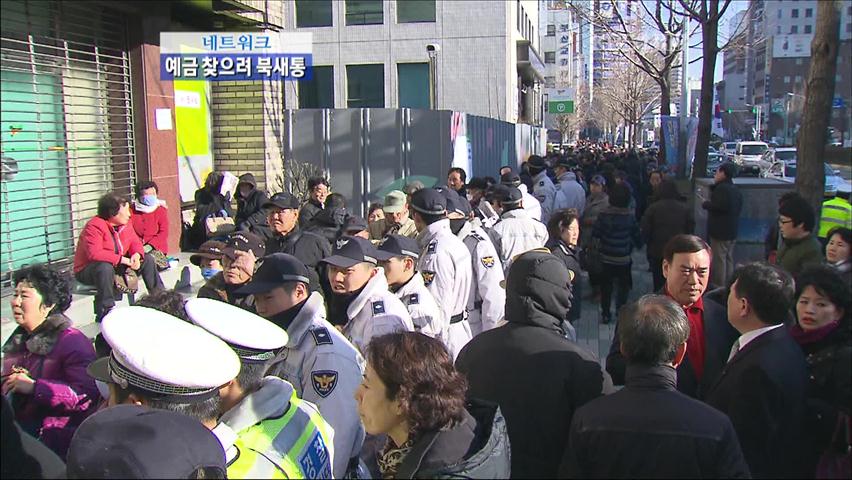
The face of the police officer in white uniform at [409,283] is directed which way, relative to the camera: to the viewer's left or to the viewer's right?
to the viewer's left

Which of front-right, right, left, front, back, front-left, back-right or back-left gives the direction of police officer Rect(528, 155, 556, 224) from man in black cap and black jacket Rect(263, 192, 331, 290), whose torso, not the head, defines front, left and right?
back

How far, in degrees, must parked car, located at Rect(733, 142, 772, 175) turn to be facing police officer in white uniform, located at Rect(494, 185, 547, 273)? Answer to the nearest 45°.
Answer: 0° — it already faces them

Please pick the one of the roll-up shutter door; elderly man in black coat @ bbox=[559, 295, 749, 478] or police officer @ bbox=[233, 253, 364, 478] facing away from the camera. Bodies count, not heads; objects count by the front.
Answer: the elderly man in black coat

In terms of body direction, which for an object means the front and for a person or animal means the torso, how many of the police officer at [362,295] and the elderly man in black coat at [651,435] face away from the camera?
1

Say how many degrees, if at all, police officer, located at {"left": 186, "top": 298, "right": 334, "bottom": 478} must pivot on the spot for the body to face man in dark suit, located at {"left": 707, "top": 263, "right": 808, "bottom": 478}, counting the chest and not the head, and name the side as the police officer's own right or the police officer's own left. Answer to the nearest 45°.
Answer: approximately 135° to the police officer's own right

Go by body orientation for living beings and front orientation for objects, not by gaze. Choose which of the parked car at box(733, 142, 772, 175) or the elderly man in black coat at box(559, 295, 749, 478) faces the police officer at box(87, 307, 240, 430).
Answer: the parked car

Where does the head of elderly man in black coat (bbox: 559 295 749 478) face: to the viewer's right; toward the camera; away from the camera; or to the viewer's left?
away from the camera

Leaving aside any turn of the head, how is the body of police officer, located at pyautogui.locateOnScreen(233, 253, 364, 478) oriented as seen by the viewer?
to the viewer's left

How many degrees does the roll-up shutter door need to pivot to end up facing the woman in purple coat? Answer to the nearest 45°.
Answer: approximately 45° to its right

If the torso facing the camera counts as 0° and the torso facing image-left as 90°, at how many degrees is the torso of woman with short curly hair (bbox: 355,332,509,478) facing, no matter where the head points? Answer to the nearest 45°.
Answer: approximately 90°

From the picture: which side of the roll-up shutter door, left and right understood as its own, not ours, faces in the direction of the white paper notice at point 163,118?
left

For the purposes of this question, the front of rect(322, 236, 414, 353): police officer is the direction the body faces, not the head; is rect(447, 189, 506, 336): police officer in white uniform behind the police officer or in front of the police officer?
behind
